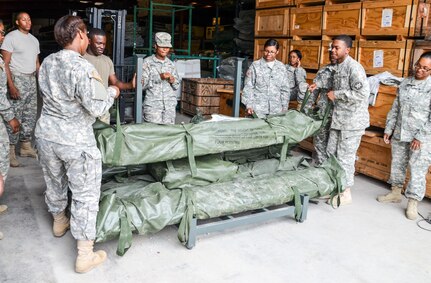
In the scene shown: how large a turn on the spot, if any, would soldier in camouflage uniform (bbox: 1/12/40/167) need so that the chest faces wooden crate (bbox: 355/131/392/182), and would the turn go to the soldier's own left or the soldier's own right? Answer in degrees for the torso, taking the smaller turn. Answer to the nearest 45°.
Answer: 0° — they already face it

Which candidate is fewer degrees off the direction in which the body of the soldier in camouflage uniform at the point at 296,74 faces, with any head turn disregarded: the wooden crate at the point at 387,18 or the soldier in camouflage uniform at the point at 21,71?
the soldier in camouflage uniform

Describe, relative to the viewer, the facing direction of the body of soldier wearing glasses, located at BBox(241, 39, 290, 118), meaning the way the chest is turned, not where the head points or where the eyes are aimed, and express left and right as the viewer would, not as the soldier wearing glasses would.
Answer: facing the viewer

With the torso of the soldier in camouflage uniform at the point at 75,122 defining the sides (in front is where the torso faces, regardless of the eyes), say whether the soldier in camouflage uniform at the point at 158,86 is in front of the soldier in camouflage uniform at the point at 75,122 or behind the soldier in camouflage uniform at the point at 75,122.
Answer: in front

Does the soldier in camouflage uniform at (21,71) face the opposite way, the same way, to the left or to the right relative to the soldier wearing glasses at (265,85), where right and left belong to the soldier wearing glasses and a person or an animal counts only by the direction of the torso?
to the left

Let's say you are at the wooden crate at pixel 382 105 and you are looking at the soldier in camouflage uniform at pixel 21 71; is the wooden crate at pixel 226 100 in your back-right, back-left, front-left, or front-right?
front-right

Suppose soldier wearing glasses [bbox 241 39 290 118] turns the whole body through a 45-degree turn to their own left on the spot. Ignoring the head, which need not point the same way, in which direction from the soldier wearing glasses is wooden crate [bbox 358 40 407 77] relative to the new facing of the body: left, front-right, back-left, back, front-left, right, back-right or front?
front-left

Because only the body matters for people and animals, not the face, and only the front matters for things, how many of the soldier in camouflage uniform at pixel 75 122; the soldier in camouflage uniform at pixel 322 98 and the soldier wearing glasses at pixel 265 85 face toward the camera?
1

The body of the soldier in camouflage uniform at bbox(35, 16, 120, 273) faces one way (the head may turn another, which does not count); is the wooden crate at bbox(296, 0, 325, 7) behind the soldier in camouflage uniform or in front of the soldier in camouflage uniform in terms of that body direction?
in front

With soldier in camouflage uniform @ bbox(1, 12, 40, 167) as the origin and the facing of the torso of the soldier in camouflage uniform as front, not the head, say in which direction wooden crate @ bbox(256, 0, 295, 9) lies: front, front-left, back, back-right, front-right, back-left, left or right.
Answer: front-left

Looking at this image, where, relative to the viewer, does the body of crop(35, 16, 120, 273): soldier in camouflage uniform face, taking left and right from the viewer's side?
facing away from the viewer and to the right of the viewer

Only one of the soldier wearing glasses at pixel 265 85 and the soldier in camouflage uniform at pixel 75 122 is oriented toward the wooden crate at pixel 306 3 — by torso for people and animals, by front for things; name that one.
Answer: the soldier in camouflage uniform

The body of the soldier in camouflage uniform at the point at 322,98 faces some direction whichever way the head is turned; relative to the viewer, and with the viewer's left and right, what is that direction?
facing to the left of the viewer

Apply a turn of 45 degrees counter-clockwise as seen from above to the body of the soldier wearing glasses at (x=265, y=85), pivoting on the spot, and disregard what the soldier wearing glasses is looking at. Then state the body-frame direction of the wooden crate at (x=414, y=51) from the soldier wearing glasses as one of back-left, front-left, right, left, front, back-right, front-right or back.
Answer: front-left

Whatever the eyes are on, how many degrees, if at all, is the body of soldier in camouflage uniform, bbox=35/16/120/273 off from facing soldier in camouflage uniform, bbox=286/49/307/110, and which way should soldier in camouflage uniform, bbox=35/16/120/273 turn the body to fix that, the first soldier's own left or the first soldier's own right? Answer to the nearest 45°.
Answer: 0° — they already face them

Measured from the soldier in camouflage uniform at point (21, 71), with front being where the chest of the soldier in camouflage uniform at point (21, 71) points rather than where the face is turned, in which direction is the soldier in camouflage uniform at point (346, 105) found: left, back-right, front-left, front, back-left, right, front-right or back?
front

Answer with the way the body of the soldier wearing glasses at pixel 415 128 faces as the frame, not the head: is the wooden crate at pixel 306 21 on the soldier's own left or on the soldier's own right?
on the soldier's own right
